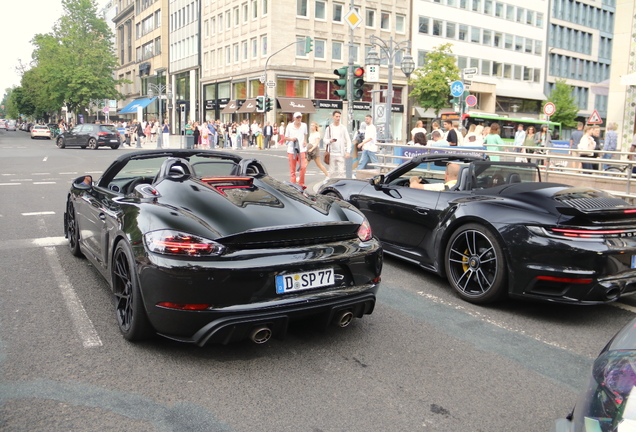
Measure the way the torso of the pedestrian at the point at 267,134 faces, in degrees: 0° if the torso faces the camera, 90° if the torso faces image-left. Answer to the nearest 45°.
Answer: approximately 0°

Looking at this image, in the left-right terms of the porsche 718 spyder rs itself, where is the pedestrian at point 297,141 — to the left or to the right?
on its right

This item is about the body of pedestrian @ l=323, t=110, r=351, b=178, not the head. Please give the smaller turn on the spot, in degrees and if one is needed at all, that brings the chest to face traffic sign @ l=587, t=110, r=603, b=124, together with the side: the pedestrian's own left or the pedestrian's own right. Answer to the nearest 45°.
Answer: approximately 135° to the pedestrian's own left

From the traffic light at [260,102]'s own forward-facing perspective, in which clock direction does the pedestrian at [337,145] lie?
The pedestrian is roughly at 12 o'clock from the traffic light.

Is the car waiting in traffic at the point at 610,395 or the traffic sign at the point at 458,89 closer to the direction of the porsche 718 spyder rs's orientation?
the traffic sign

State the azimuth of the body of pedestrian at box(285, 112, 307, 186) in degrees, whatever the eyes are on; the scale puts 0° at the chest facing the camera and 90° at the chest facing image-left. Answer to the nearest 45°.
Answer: approximately 0°
